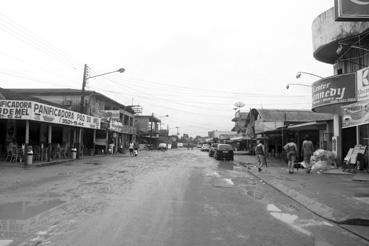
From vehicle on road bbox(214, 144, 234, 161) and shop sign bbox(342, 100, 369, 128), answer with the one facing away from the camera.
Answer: the vehicle on road

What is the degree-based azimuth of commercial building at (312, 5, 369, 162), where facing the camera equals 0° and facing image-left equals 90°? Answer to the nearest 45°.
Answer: approximately 45°

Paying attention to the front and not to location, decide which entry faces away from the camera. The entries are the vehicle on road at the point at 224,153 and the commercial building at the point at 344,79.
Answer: the vehicle on road

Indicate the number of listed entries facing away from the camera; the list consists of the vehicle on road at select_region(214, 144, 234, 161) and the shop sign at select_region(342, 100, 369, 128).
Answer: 1

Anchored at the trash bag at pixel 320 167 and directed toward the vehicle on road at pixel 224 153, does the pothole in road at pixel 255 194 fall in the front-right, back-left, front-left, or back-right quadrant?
back-left

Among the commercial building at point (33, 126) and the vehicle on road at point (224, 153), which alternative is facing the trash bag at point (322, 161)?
the commercial building

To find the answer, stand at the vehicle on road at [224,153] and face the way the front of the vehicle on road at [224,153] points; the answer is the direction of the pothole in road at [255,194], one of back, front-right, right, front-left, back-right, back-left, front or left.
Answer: back

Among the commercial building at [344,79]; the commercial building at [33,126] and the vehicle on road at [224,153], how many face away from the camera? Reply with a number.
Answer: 1

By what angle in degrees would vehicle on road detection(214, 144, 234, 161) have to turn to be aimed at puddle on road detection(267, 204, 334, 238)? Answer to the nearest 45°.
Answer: approximately 180°

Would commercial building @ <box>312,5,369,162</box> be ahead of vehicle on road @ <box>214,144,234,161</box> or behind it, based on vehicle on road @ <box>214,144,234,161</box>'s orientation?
behind

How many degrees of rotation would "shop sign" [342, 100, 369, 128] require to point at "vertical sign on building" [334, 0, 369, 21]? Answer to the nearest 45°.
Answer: approximately 45° to its left

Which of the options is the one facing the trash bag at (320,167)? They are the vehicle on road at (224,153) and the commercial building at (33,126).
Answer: the commercial building

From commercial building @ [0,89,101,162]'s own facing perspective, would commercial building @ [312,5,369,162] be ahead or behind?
ahead

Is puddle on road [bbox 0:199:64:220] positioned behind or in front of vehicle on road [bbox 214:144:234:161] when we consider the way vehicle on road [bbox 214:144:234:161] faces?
behind

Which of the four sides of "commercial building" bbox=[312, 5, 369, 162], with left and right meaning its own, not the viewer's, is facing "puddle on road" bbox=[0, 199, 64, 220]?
front

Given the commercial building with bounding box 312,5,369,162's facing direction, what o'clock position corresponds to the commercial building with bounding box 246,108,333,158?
the commercial building with bounding box 246,108,333,158 is roughly at 4 o'clock from the commercial building with bounding box 312,5,369,162.

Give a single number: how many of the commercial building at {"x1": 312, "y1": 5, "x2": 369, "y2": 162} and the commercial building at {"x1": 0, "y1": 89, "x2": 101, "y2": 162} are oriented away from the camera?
0

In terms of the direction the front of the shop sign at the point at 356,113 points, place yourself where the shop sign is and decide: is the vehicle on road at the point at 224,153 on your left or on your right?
on your right

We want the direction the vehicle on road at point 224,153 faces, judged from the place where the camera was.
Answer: facing away from the viewer
